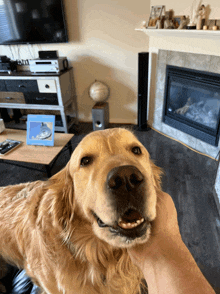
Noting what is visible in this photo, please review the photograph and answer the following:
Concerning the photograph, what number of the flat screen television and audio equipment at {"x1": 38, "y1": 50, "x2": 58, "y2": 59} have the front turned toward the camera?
2

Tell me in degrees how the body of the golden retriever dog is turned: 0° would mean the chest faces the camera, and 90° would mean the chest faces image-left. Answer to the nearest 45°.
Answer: approximately 315°

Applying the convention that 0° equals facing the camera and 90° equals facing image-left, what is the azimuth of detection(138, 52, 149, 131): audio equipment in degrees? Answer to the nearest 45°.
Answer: approximately 0°

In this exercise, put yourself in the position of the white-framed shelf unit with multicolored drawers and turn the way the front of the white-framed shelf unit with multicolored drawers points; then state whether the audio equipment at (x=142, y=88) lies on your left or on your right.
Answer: on your left

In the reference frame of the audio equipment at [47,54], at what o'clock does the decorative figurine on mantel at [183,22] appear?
The decorative figurine on mantel is roughly at 10 o'clock from the audio equipment.

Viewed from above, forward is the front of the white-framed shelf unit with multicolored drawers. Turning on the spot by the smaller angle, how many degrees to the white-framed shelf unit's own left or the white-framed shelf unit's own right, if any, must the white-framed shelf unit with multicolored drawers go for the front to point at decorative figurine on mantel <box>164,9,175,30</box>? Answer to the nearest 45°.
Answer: approximately 45° to the white-framed shelf unit's own left
